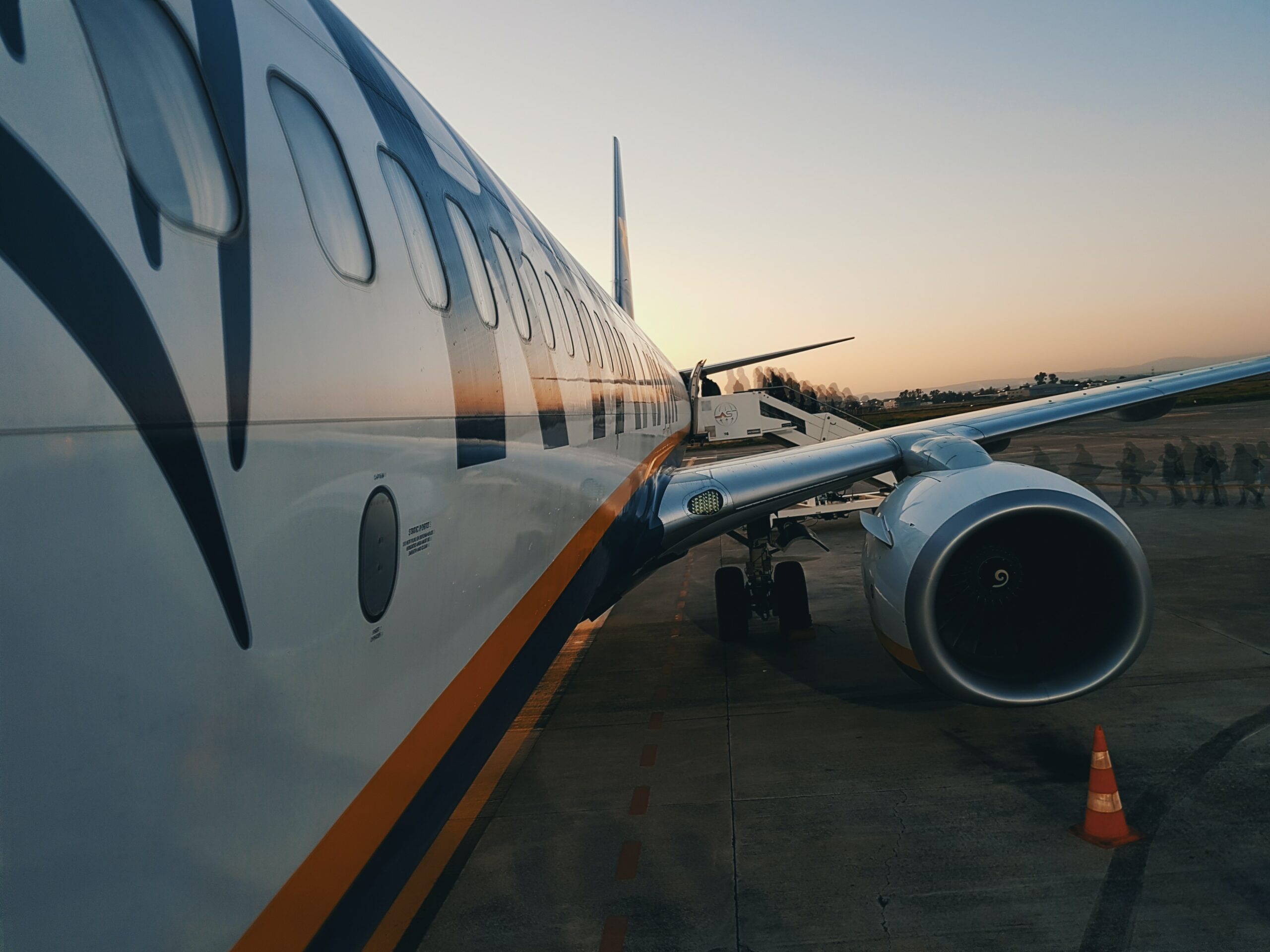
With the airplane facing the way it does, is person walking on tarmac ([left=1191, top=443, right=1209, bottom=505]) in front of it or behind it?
behind

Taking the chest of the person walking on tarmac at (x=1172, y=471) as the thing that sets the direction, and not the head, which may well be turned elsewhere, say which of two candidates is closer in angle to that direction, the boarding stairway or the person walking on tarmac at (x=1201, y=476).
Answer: the boarding stairway

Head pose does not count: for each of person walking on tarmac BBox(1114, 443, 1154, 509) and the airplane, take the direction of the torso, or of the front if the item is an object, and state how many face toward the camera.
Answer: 1

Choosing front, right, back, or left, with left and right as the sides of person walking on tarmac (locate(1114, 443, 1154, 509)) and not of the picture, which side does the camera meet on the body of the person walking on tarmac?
left

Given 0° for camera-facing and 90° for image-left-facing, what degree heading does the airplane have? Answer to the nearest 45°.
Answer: approximately 0°

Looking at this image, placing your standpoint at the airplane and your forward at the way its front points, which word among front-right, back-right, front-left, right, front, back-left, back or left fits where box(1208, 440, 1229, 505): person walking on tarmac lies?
back-left

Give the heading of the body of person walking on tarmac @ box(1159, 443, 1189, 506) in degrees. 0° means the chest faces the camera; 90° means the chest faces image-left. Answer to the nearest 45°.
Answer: approximately 90°

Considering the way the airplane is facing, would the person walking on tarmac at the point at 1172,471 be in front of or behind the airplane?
behind
